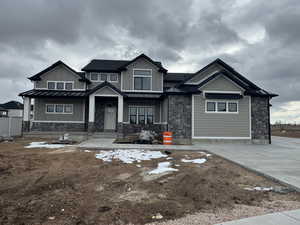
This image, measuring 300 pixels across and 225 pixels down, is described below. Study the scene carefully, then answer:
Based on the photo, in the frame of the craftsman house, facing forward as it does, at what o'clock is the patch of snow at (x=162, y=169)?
The patch of snow is roughly at 12 o'clock from the craftsman house.

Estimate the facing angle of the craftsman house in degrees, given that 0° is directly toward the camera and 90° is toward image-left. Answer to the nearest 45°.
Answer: approximately 0°

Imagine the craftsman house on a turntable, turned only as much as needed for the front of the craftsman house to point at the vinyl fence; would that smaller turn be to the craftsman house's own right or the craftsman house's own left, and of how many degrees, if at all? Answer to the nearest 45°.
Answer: approximately 90° to the craftsman house's own right

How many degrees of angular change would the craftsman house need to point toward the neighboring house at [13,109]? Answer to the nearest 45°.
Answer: approximately 135° to its right
